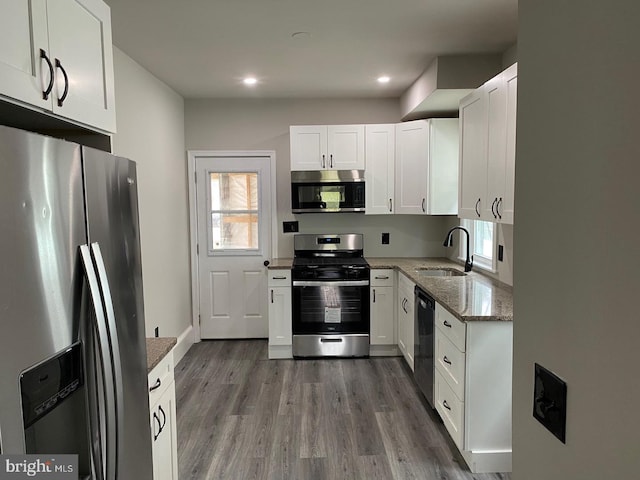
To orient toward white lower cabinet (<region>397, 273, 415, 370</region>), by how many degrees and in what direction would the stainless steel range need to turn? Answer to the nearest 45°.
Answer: approximately 45° to its left

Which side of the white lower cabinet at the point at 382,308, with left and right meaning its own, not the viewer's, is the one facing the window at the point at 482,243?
left

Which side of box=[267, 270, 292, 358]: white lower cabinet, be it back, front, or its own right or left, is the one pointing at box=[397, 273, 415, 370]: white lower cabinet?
left

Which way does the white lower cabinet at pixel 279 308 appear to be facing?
toward the camera

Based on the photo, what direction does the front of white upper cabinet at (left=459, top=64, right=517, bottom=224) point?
to the viewer's left

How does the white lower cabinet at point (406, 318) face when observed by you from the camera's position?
facing to the left of the viewer

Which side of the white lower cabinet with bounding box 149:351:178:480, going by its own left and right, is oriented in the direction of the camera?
right

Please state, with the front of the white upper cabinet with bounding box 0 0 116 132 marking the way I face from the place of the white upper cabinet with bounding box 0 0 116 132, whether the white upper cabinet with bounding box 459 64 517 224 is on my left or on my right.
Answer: on my left

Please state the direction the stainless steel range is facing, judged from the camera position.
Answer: facing the viewer

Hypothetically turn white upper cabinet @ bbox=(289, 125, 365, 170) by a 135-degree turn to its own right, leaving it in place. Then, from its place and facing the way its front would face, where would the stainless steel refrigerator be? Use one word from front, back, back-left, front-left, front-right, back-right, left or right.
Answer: back-left

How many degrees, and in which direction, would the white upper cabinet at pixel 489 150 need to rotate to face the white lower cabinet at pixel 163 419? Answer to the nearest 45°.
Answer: approximately 45° to its left

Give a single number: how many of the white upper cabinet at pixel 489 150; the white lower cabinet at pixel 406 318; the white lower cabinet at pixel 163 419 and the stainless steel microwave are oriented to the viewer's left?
2

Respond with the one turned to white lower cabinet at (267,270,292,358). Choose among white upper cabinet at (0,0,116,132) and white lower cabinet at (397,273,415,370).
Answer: white lower cabinet at (397,273,415,370)
